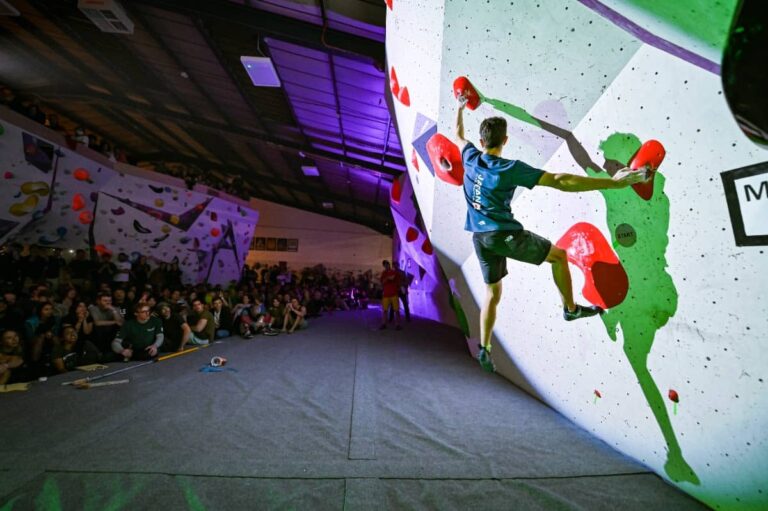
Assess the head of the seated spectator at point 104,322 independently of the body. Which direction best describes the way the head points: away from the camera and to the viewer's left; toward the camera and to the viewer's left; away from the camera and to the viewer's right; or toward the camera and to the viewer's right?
toward the camera and to the viewer's right

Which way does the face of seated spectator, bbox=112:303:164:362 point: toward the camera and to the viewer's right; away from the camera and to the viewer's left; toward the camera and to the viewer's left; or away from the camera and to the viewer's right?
toward the camera and to the viewer's right

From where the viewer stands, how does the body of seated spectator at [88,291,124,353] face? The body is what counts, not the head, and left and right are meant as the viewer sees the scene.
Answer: facing the viewer and to the right of the viewer

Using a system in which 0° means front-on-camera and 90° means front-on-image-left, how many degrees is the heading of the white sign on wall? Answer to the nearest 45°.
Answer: approximately 45°

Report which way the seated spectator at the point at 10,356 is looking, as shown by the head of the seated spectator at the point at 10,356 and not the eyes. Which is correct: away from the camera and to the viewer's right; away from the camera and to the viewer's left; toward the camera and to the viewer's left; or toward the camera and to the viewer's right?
toward the camera and to the viewer's right

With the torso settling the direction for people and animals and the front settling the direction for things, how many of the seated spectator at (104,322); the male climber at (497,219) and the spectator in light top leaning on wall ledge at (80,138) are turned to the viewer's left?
0

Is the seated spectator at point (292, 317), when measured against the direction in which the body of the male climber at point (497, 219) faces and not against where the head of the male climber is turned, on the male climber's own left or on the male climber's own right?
on the male climber's own left

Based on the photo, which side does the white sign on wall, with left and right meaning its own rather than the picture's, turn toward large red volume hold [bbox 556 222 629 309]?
right

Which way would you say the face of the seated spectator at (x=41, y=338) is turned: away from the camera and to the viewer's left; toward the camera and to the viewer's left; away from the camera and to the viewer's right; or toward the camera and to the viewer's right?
toward the camera and to the viewer's right

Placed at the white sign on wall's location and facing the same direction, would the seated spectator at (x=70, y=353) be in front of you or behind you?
in front

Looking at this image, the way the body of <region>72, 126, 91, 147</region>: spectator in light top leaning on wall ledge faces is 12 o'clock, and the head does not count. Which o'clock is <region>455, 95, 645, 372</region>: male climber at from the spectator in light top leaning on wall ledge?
The male climber is roughly at 1 o'clock from the spectator in light top leaning on wall ledge.

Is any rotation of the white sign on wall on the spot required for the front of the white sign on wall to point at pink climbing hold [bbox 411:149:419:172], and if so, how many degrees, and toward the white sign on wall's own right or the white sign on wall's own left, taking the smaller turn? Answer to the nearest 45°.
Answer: approximately 45° to the white sign on wall's own right

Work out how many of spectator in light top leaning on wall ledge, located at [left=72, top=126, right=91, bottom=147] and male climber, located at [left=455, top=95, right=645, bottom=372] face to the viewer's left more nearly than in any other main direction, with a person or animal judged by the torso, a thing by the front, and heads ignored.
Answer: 0

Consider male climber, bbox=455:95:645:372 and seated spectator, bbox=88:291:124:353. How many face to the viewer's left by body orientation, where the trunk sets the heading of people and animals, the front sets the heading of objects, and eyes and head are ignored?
0

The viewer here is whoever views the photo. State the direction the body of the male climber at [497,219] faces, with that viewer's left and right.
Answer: facing away from the viewer and to the right of the viewer
